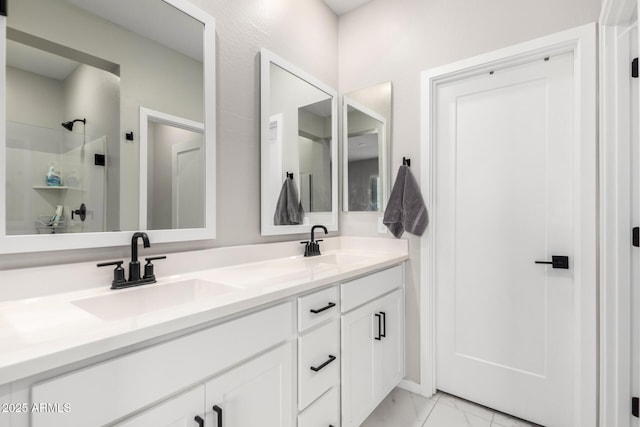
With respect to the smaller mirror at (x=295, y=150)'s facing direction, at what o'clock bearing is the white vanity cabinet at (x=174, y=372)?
The white vanity cabinet is roughly at 2 o'clock from the smaller mirror.

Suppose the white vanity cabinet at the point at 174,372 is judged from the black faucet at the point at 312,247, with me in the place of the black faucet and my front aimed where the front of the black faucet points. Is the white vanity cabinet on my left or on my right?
on my right

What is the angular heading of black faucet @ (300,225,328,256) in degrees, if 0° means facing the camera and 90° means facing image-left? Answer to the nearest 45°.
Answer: approximately 315°

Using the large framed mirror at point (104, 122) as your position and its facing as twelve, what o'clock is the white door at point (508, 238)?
The white door is roughly at 11 o'clock from the large framed mirror.

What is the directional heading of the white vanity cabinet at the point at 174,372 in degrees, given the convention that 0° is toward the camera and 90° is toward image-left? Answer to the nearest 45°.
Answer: approximately 315°

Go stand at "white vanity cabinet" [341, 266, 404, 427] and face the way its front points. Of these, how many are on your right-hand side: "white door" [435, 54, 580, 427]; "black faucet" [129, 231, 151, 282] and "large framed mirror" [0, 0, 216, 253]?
2

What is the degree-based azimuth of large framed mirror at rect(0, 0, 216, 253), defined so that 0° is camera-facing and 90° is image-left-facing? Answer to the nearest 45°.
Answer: approximately 315°

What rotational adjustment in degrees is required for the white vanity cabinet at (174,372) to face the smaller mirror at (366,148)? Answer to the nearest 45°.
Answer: approximately 90° to its left

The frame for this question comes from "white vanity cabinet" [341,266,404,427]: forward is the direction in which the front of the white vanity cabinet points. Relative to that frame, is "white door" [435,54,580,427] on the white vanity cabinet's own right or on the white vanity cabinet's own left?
on the white vanity cabinet's own left

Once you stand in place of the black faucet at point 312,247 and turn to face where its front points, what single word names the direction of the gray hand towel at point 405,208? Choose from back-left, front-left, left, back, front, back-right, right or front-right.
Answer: front-left

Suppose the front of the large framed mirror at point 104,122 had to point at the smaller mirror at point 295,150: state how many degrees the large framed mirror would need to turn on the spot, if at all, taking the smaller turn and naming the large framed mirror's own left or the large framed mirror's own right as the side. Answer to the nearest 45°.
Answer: approximately 45° to the large framed mirror's own left
